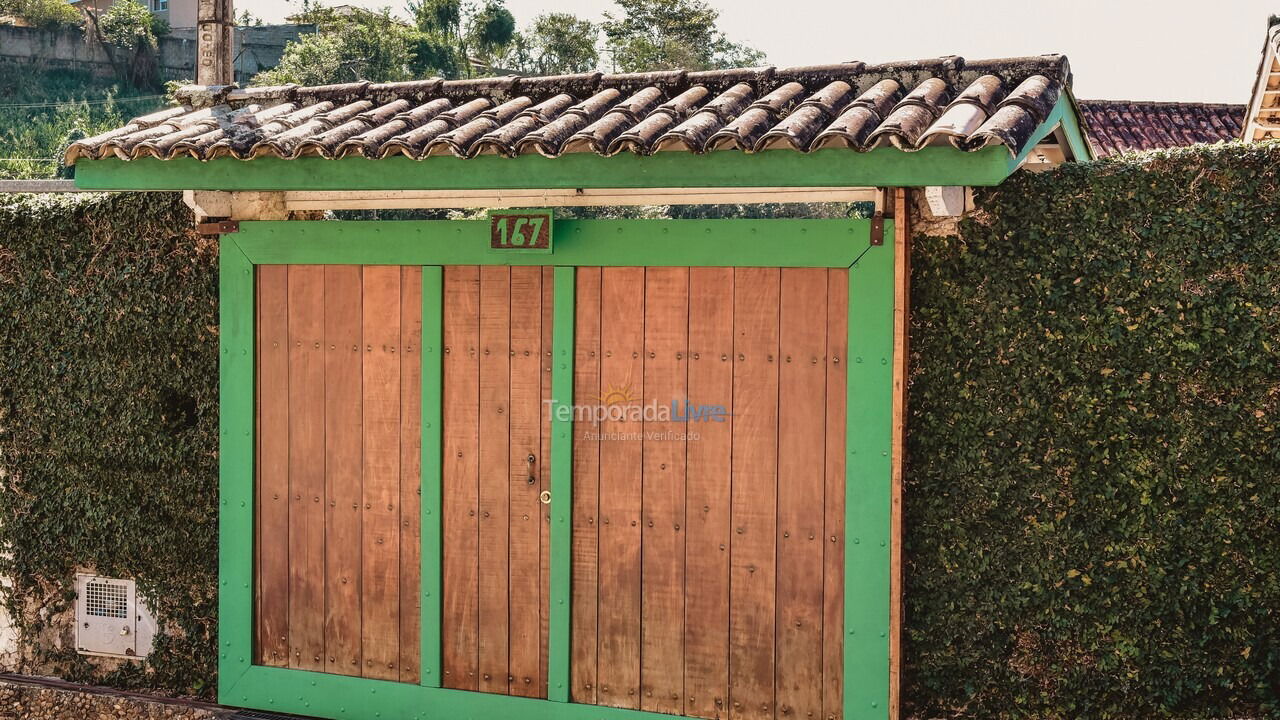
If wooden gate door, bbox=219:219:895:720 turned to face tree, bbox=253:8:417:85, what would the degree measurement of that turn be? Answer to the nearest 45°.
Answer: approximately 180°

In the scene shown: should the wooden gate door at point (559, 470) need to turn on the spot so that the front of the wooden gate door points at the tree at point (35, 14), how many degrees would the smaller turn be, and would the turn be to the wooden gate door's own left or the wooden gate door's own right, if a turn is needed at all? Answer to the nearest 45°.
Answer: approximately 135° to the wooden gate door's own right

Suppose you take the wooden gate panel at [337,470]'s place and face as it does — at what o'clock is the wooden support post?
The wooden support post is roughly at 10 o'clock from the wooden gate panel.

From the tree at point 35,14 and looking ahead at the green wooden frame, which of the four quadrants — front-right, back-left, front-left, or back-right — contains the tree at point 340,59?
front-left

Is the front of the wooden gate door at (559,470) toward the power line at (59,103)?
no

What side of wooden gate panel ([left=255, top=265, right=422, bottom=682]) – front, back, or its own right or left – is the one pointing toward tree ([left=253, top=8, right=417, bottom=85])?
back

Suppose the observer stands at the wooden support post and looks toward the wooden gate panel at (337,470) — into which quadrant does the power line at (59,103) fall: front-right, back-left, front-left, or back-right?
front-right

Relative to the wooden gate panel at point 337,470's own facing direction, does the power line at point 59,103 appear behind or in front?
behind

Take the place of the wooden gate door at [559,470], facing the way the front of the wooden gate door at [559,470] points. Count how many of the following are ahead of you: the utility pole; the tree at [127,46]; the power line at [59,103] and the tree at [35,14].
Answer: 0

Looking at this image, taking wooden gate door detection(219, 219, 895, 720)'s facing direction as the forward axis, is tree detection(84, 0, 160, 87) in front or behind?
behind

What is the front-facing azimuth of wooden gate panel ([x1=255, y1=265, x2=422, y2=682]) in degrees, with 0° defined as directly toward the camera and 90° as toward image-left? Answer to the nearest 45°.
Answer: approximately 0°

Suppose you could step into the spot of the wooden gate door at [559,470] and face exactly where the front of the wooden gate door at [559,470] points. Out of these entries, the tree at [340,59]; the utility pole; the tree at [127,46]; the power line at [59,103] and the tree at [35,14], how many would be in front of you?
0

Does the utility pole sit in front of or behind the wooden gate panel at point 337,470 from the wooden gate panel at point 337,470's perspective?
behind

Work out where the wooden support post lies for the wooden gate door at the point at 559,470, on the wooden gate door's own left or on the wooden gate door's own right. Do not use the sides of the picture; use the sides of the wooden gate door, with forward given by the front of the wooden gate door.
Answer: on the wooden gate door's own left

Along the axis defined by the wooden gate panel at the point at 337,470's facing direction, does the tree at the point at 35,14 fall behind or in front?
behind

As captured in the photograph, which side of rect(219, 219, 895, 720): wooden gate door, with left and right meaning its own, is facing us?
front

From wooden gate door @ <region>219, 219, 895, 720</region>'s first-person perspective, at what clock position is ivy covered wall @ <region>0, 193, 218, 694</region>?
The ivy covered wall is roughly at 4 o'clock from the wooden gate door.

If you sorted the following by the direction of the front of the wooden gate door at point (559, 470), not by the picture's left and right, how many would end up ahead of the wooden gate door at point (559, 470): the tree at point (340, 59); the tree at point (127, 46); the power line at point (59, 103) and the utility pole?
0
